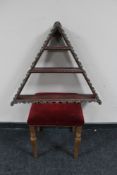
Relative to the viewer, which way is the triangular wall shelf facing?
toward the camera
